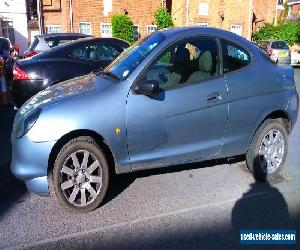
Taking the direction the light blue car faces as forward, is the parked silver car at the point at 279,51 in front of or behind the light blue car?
behind

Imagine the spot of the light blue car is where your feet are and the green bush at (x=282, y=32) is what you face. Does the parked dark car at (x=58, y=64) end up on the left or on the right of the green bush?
left

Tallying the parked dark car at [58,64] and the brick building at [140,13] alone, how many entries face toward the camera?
1

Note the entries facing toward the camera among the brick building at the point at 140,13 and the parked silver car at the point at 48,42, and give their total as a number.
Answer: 1

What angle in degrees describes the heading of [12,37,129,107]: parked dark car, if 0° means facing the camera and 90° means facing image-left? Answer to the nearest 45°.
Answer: approximately 225°

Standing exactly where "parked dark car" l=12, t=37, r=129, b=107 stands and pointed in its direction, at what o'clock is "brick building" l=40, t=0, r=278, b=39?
The brick building is roughly at 11 o'clock from the parked dark car.

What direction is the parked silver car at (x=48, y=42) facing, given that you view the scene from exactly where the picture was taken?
facing away from the viewer and to the right of the viewer

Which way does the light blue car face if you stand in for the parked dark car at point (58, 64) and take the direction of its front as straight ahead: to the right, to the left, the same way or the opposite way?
the opposite way

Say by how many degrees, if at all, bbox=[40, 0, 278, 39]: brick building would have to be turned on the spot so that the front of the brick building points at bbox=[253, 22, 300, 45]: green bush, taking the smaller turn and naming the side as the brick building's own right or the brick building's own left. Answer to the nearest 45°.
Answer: approximately 90° to the brick building's own left

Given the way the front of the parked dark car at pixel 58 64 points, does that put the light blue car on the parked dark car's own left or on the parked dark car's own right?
on the parked dark car's own right

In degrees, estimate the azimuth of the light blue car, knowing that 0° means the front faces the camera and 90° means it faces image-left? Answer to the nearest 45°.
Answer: approximately 45°

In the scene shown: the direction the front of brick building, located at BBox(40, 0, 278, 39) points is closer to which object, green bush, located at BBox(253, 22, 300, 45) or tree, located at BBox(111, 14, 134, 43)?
the tree

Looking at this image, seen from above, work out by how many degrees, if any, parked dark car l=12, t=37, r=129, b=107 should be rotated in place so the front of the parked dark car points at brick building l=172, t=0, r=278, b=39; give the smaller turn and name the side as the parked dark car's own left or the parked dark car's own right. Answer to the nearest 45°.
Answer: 0° — it already faces it

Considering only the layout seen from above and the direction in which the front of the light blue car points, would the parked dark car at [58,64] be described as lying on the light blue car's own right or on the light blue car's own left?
on the light blue car's own right

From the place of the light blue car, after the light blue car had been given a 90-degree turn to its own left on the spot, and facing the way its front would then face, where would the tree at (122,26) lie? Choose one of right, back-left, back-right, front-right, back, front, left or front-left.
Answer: back-left
